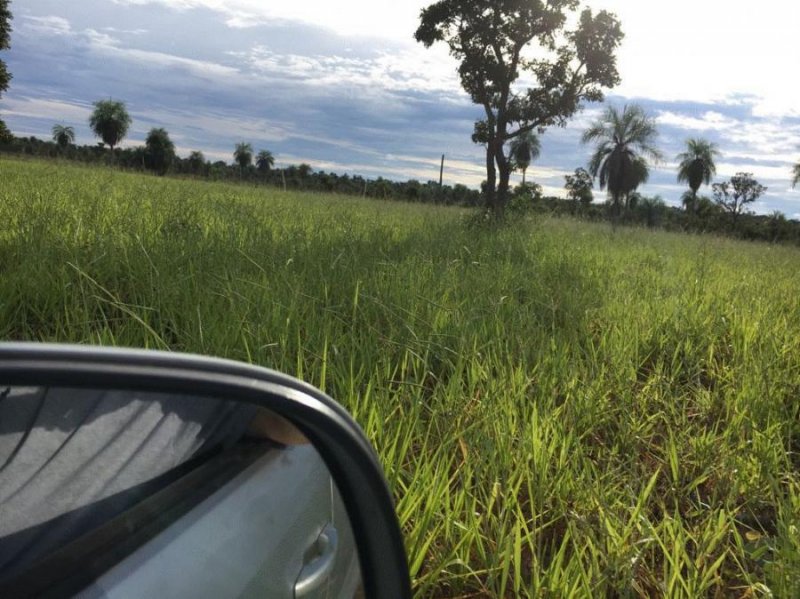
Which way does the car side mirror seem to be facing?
toward the camera

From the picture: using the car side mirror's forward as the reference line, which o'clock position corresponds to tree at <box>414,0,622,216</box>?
The tree is roughly at 7 o'clock from the car side mirror.
